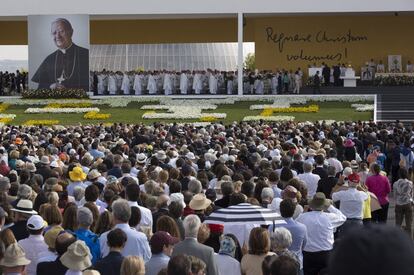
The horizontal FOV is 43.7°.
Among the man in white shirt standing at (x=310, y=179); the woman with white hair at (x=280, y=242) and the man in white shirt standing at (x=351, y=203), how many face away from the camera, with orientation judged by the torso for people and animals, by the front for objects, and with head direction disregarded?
3

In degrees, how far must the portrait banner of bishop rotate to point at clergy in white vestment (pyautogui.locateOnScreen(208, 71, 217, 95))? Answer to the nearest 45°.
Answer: approximately 90° to its left

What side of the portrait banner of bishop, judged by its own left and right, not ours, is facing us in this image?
front

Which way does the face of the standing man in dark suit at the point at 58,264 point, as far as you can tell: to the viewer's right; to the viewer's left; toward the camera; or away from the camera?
away from the camera

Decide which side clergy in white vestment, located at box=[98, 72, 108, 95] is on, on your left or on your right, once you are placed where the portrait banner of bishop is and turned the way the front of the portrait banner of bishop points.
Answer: on your left

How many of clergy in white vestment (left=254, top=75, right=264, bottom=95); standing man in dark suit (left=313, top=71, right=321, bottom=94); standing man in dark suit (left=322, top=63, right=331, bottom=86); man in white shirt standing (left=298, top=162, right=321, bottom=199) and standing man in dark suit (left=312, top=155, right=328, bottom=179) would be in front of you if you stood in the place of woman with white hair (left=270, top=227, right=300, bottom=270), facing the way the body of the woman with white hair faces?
5

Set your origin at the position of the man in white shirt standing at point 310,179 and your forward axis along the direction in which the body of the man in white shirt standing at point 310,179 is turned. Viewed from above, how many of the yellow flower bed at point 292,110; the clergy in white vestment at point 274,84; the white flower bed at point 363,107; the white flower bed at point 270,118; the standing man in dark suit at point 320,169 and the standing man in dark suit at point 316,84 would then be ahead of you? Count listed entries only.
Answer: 6

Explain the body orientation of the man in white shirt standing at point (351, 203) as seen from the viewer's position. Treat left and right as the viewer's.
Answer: facing away from the viewer

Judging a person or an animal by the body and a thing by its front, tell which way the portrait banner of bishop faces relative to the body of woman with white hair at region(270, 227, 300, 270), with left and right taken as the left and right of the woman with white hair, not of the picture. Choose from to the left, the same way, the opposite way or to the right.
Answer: the opposite way

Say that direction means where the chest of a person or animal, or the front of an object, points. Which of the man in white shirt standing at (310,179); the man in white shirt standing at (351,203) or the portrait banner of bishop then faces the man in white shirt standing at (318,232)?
the portrait banner of bishop

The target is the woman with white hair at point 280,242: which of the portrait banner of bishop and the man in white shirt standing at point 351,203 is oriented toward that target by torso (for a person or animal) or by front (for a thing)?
the portrait banner of bishop

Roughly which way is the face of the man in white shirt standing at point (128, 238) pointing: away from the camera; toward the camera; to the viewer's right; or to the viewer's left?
away from the camera

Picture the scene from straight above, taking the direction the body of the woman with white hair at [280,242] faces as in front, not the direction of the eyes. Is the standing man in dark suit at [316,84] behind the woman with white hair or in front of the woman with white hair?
in front

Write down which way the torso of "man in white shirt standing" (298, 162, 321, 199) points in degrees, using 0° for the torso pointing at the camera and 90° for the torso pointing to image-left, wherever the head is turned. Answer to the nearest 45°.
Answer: approximately 180°

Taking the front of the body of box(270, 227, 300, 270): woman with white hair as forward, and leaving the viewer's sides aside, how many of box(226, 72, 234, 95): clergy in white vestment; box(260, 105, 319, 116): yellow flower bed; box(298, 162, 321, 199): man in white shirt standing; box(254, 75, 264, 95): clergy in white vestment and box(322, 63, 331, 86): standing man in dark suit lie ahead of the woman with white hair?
5

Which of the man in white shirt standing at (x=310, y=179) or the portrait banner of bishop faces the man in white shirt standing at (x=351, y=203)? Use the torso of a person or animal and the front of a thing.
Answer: the portrait banner of bishop

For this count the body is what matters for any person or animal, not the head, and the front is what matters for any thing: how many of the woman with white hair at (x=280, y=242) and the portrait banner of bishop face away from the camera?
1

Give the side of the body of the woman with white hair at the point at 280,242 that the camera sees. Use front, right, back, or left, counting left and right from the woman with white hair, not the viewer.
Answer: back
